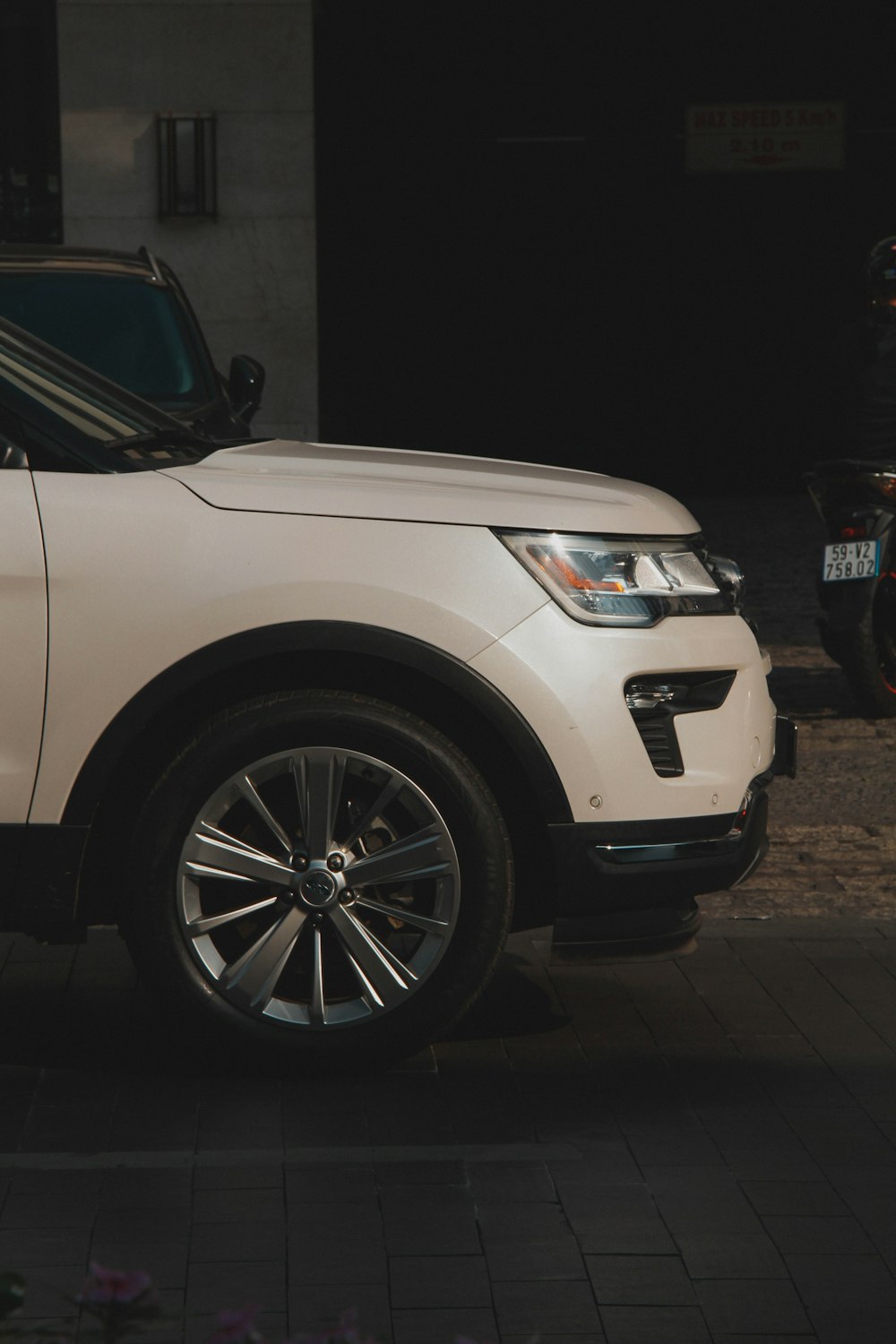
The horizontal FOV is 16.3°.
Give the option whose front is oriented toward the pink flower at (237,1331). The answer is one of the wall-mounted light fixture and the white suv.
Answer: the wall-mounted light fixture

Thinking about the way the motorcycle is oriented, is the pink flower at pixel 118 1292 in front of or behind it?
behind

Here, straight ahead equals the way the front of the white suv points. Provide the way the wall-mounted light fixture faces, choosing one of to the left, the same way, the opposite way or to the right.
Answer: to the right

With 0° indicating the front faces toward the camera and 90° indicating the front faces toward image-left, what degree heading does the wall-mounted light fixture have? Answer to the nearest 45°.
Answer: approximately 0°

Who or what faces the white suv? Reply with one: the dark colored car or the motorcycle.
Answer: the dark colored car

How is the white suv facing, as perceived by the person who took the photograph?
facing to the right of the viewer

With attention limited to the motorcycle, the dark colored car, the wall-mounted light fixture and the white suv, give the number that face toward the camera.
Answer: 2

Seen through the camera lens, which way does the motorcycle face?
facing away from the viewer and to the right of the viewer

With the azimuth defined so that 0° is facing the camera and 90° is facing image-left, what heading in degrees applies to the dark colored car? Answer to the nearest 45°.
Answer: approximately 0°
